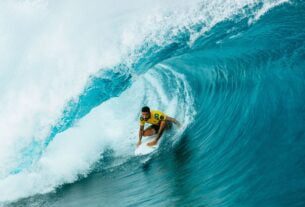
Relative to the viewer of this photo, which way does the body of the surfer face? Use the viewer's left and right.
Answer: facing the viewer and to the left of the viewer
